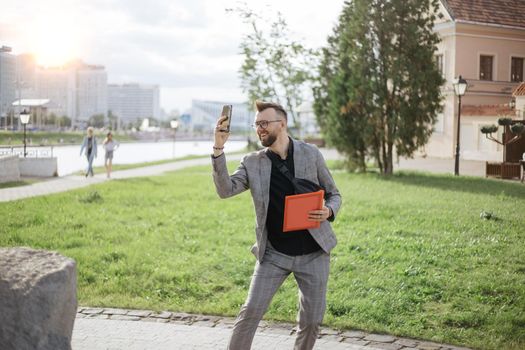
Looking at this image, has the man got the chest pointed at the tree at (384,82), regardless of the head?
no

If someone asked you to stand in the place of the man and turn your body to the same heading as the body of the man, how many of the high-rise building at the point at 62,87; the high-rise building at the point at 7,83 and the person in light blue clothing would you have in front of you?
0

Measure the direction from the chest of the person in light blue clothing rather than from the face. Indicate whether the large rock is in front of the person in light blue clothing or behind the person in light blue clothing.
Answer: in front

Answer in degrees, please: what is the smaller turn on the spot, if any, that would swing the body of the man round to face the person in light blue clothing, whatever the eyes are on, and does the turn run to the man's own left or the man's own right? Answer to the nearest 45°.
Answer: approximately 180°

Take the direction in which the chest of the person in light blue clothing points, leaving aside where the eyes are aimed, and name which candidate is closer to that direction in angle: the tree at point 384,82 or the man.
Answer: the man

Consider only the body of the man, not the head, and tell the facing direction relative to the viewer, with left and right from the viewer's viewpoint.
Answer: facing the viewer

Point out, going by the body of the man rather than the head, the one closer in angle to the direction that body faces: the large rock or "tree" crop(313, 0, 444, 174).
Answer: the large rock

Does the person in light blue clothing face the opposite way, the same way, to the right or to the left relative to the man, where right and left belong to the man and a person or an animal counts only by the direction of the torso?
the same way

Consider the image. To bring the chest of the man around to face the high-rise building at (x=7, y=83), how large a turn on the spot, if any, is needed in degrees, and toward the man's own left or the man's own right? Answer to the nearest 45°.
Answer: approximately 135° to the man's own right

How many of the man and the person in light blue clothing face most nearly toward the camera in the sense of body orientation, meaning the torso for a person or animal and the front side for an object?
2

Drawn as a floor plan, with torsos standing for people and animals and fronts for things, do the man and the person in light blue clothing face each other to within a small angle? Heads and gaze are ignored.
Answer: no

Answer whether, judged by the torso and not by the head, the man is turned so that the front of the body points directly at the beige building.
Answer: no

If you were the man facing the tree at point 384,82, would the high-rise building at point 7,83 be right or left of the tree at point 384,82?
left

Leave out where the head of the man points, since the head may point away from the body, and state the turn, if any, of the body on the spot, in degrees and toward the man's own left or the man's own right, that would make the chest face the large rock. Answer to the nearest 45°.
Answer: approximately 45° to the man's own right

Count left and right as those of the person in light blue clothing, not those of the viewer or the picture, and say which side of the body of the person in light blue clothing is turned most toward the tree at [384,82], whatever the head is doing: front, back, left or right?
left

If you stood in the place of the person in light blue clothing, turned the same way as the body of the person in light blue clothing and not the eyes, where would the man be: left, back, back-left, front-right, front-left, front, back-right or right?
front
